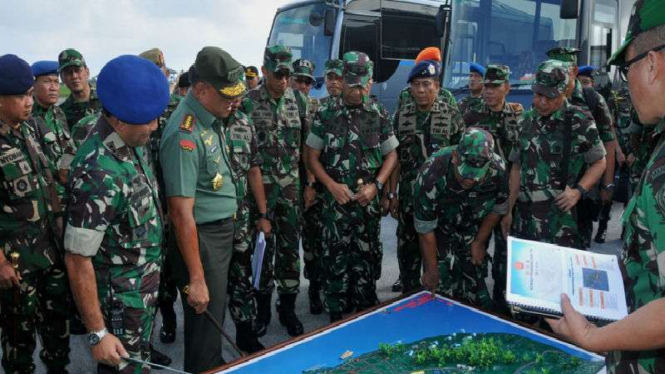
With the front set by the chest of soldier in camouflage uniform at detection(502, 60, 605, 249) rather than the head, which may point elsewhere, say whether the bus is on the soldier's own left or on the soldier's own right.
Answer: on the soldier's own right

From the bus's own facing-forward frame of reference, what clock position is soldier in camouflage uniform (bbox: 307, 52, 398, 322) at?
The soldier in camouflage uniform is roughly at 11 o'clock from the bus.

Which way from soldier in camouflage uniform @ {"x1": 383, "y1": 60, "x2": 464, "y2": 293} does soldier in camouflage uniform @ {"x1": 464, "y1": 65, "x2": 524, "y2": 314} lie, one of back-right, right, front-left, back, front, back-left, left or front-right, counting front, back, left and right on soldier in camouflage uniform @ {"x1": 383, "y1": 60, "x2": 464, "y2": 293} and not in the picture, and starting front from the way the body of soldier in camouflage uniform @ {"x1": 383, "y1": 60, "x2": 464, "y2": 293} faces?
back-left

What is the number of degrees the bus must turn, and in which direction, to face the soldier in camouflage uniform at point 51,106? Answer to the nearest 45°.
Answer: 0° — it already faces them

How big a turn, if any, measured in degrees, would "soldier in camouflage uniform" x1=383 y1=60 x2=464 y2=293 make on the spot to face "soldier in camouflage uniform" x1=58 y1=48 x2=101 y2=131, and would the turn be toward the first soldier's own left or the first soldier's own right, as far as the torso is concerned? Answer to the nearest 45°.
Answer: approximately 90° to the first soldier's own right

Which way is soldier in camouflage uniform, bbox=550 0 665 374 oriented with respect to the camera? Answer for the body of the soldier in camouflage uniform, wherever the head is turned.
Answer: to the viewer's left
